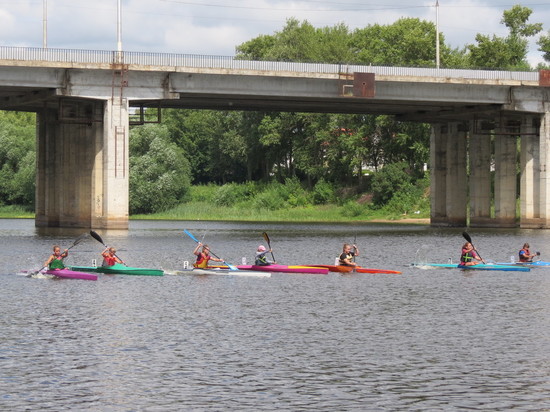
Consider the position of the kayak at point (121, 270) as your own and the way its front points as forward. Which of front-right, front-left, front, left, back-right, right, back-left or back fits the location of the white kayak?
front

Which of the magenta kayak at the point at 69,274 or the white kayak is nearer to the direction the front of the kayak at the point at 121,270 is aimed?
the white kayak

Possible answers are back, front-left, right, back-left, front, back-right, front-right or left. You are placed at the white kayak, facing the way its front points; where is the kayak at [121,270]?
back

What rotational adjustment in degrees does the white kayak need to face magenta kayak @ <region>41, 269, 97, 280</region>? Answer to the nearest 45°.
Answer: approximately 180°

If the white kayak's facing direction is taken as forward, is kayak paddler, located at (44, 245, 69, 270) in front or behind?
behind

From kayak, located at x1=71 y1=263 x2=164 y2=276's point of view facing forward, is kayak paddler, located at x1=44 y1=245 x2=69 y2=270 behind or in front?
behind

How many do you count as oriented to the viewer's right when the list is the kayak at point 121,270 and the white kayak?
2

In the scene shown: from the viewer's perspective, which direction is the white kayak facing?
to the viewer's right

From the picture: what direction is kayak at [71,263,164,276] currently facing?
to the viewer's right
